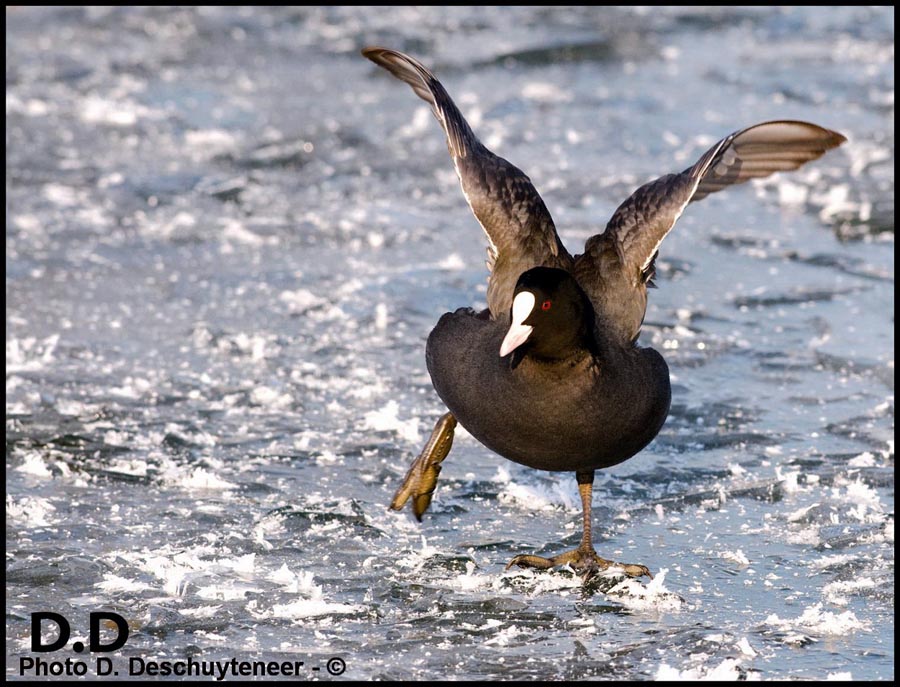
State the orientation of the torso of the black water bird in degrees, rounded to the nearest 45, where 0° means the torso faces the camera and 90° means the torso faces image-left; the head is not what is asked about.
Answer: approximately 0°
